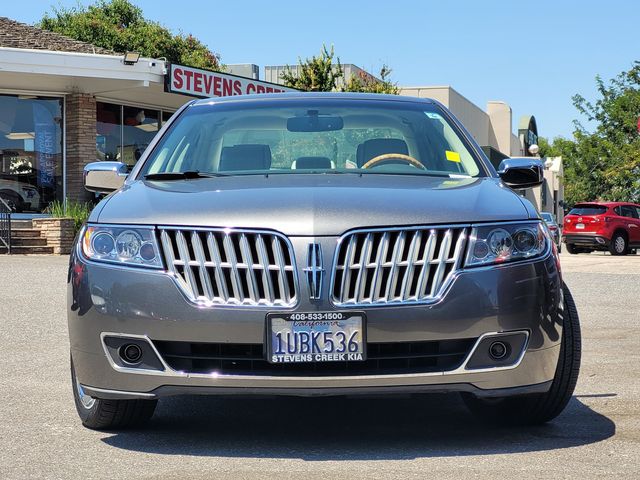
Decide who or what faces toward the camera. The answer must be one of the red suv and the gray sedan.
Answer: the gray sedan

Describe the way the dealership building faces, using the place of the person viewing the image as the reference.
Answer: facing the viewer and to the right of the viewer

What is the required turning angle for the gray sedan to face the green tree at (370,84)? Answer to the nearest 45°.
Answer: approximately 180°

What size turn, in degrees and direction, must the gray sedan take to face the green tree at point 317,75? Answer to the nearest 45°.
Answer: approximately 180°

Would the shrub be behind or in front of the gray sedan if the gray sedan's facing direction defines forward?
behind

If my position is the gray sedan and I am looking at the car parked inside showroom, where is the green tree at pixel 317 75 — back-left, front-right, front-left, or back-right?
front-right

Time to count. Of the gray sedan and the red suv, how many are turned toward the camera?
1

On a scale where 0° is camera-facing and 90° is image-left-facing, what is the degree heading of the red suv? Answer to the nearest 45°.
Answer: approximately 225°

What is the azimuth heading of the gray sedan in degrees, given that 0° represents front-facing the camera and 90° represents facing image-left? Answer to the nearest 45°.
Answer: approximately 0°

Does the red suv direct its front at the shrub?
no
